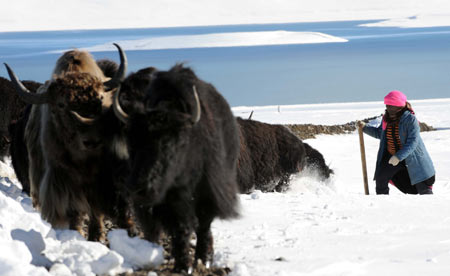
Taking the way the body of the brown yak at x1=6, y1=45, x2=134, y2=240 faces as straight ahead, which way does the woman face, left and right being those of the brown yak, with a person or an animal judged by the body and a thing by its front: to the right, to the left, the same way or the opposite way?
to the right

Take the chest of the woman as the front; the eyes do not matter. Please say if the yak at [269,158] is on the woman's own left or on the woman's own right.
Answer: on the woman's own right

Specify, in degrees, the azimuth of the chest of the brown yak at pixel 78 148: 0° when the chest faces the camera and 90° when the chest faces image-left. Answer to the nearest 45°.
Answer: approximately 0°

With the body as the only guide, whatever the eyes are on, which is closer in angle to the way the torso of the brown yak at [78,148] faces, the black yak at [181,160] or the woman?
the black yak

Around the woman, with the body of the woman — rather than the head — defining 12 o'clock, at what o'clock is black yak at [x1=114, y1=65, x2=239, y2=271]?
The black yak is roughly at 11 o'clock from the woman.
